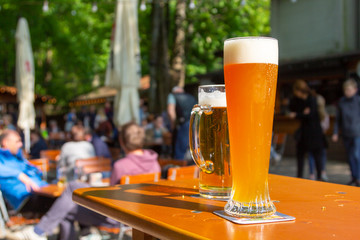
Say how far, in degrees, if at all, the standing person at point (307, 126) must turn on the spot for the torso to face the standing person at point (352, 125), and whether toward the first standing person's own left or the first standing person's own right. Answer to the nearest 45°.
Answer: approximately 135° to the first standing person's own left

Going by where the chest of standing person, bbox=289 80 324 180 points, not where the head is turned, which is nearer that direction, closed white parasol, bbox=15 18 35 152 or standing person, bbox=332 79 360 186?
the closed white parasol

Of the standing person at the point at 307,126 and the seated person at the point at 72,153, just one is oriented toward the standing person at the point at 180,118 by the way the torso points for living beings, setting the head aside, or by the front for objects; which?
the standing person at the point at 307,126

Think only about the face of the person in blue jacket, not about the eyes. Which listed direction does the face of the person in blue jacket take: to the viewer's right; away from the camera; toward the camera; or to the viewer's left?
to the viewer's right

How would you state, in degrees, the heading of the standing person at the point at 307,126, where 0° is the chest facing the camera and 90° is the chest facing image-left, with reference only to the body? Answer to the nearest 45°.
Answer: approximately 45°

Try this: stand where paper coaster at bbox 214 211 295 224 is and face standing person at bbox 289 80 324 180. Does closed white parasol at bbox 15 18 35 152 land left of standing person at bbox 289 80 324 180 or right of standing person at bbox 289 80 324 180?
left
